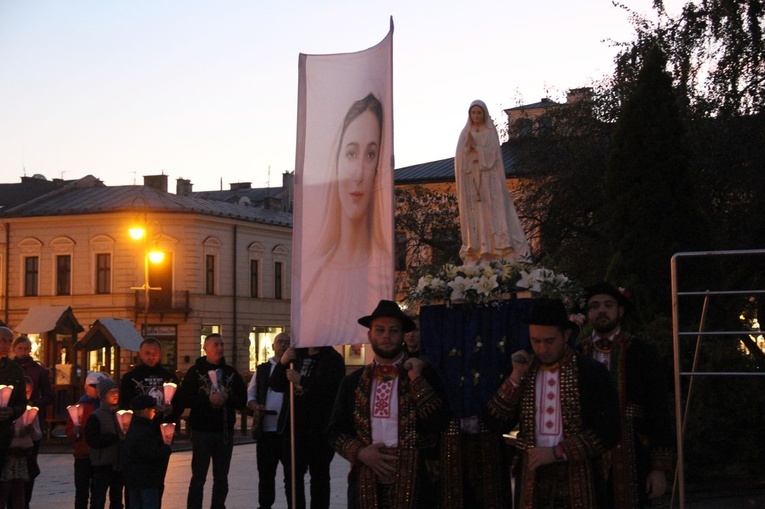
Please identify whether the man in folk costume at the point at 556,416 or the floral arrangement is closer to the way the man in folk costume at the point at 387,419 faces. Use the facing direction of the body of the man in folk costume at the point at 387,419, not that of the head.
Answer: the man in folk costume

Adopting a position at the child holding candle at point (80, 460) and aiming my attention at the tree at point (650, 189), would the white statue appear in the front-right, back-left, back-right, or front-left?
front-right

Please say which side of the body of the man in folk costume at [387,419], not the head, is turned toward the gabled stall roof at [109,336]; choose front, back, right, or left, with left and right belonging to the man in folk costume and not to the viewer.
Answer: back

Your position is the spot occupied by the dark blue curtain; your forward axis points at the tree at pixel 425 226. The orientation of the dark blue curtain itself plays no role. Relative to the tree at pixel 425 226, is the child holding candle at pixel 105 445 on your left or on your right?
left

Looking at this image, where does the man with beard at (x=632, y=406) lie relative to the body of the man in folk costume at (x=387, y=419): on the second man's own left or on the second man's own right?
on the second man's own left

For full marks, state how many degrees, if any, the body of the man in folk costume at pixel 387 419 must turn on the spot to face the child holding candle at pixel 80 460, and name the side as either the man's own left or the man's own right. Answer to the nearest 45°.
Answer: approximately 135° to the man's own right

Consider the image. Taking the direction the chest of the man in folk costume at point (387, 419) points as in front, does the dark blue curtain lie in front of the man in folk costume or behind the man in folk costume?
behind

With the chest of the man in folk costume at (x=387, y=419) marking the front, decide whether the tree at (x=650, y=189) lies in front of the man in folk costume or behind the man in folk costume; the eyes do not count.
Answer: behind

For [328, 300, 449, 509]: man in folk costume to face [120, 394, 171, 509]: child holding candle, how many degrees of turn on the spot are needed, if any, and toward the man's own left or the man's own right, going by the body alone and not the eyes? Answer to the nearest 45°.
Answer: approximately 135° to the man's own right

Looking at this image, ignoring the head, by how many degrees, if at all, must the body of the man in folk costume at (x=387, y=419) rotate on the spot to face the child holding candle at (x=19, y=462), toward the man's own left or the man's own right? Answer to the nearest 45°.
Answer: approximately 135° to the man's own right

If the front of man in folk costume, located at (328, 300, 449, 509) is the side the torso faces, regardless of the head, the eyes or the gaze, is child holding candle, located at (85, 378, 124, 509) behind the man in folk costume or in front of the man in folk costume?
behind

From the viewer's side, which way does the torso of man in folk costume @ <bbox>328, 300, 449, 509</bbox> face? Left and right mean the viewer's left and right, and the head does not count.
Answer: facing the viewer
